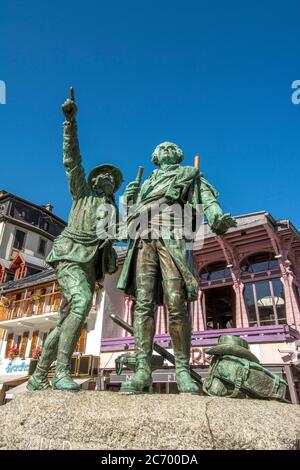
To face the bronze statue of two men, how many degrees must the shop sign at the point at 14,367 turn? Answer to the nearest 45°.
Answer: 0° — it already faces it

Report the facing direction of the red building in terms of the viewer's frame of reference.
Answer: facing the viewer and to the left of the viewer

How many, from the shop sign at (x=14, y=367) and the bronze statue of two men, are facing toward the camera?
2

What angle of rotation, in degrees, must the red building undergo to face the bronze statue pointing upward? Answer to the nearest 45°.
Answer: approximately 45° to its left

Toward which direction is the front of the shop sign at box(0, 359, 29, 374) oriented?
toward the camera

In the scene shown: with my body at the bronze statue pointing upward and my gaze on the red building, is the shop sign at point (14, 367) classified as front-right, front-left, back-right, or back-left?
front-left

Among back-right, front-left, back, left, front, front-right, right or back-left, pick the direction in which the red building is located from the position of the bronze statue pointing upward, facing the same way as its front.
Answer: left

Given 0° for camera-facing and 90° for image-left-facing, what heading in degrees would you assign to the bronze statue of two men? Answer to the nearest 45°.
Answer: approximately 0°

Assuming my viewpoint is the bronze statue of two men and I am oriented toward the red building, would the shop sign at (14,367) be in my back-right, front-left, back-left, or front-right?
front-left

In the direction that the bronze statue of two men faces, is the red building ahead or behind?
behind

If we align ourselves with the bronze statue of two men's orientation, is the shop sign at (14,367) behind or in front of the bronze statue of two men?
behind

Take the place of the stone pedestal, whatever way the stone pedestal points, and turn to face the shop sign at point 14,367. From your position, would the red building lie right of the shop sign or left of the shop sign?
right
